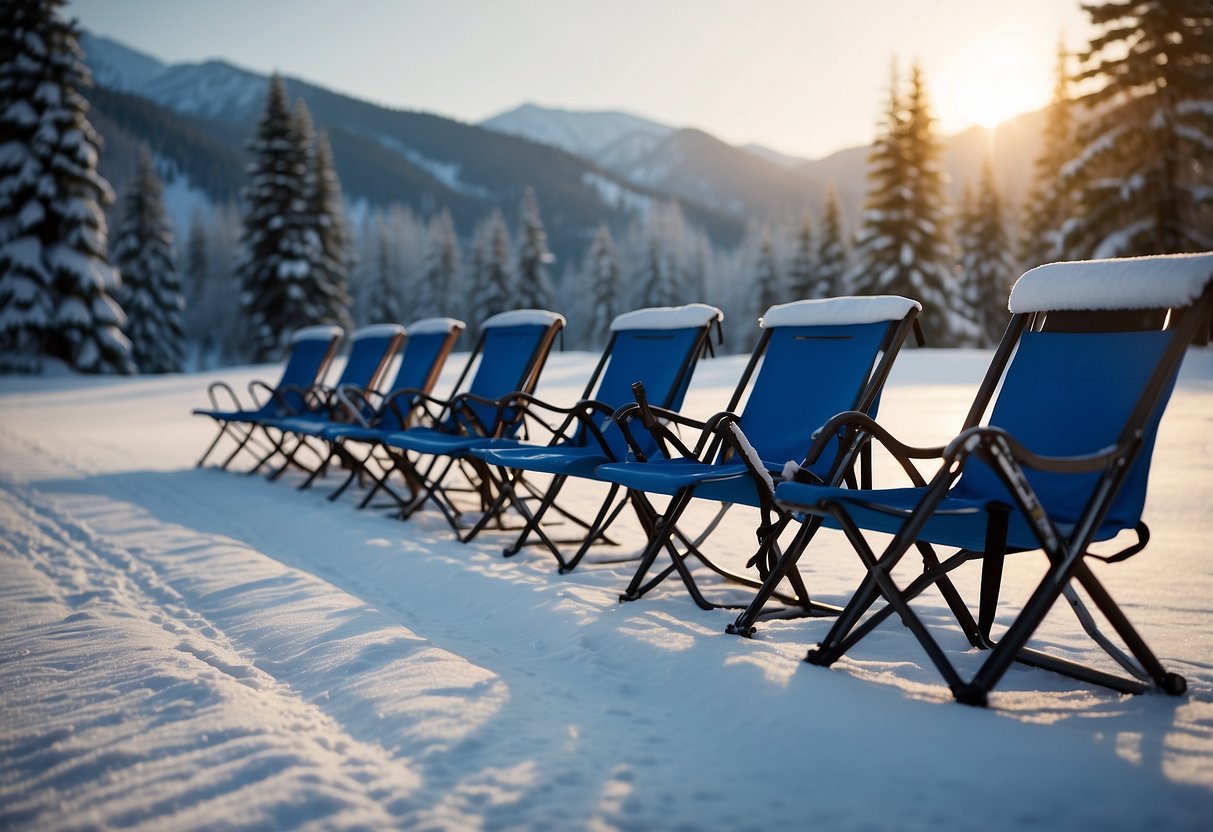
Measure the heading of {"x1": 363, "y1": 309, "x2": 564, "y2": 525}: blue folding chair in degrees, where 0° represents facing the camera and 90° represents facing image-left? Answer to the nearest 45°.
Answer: approximately 45°

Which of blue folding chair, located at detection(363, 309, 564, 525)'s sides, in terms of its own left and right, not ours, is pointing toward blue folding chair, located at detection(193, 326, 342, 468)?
right

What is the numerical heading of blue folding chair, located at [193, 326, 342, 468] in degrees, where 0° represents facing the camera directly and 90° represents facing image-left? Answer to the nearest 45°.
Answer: approximately 45°

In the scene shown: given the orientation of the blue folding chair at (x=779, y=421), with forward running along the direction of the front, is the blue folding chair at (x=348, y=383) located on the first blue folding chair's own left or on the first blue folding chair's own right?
on the first blue folding chair's own right

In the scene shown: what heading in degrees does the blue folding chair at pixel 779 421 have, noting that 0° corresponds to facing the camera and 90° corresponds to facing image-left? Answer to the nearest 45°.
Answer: approximately 45°

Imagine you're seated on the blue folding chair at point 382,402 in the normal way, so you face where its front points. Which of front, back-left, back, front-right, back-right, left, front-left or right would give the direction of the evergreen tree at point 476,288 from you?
back-right

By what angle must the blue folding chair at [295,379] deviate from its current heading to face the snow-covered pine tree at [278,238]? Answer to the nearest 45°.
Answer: approximately 135° to its right

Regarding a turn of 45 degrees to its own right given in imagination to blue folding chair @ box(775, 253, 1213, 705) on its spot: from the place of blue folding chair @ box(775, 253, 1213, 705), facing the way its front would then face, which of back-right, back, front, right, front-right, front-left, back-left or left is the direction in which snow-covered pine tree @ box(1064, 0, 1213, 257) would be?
right
